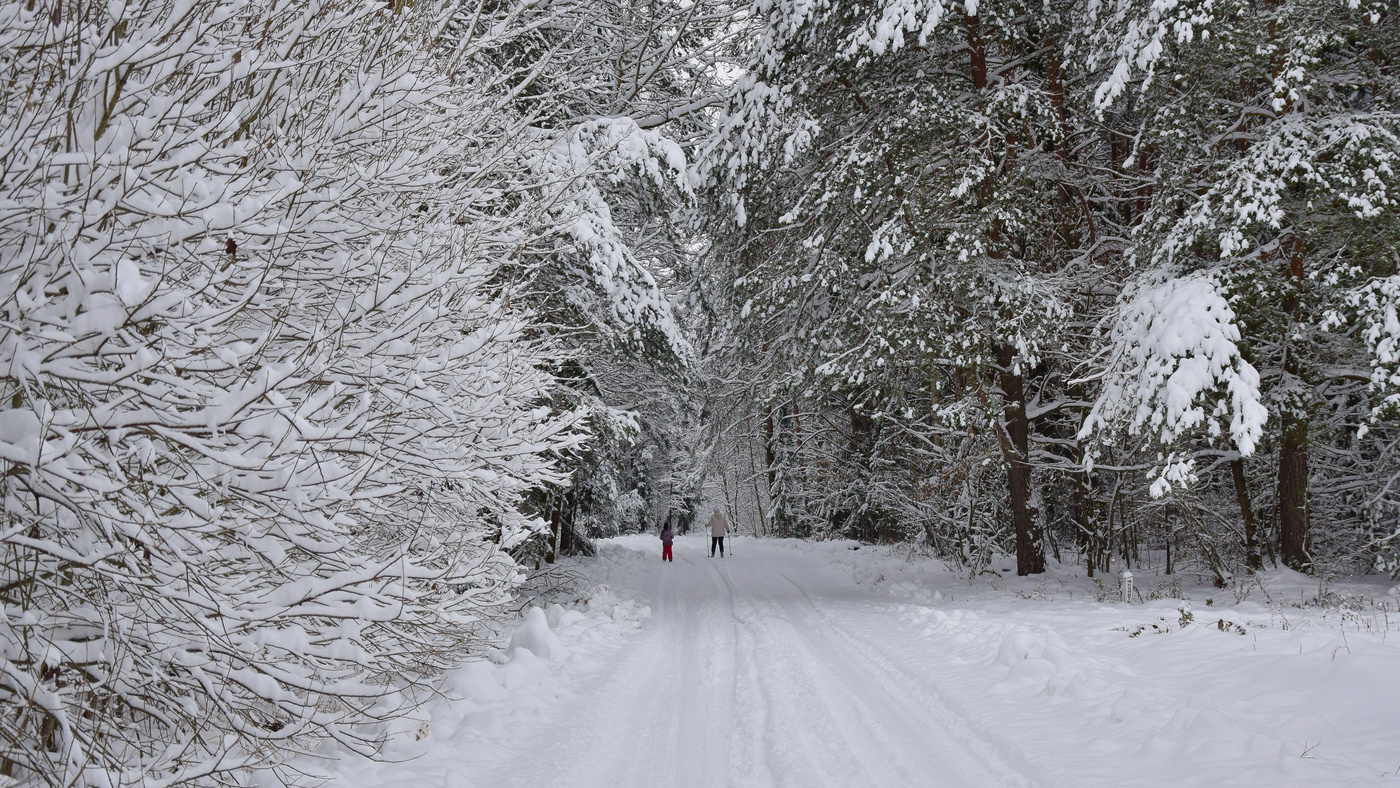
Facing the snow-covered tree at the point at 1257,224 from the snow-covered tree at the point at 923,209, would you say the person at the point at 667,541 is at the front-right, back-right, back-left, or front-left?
back-left

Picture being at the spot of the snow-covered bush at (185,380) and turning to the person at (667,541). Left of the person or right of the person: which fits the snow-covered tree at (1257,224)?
right

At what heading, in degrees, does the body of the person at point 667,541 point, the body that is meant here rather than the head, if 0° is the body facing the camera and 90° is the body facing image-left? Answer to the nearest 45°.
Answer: approximately 180°
